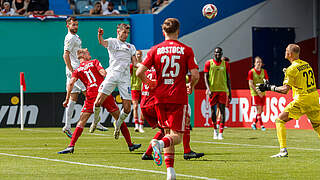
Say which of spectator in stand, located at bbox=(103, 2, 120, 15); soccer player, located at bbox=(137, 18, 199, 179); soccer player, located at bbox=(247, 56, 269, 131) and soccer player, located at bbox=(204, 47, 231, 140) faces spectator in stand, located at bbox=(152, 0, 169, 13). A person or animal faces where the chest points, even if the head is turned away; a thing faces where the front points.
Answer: soccer player, located at bbox=(137, 18, 199, 179)

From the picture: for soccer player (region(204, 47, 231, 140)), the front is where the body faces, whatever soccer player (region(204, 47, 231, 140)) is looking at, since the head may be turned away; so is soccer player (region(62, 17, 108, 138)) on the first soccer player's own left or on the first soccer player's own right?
on the first soccer player's own right

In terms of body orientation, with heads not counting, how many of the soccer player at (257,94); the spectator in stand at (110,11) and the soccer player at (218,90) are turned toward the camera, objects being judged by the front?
3

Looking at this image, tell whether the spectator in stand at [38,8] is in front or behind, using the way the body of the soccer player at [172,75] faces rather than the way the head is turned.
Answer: in front

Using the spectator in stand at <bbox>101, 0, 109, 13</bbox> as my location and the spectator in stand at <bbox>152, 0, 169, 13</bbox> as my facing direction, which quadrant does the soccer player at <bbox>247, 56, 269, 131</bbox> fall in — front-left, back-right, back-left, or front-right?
front-right

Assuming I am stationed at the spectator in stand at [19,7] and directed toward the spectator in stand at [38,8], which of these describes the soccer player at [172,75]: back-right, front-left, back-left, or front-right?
front-right

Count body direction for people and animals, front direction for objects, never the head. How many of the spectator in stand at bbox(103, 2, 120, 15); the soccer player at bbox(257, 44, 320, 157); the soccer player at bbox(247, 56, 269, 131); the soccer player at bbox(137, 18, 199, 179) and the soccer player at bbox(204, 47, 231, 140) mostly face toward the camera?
3

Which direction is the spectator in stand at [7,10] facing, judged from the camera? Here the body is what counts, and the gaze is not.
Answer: toward the camera

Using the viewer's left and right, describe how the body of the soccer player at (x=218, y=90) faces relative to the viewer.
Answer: facing the viewer

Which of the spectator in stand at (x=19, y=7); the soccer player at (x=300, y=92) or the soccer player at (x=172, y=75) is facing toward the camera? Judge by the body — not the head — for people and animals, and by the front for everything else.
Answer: the spectator in stand

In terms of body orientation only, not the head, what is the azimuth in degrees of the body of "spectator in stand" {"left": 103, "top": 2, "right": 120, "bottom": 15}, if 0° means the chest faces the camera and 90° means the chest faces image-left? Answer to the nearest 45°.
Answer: approximately 0°

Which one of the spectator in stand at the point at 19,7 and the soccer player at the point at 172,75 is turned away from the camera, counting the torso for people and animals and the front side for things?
the soccer player

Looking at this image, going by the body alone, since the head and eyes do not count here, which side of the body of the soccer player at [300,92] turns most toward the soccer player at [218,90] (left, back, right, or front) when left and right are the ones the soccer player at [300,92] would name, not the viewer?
front

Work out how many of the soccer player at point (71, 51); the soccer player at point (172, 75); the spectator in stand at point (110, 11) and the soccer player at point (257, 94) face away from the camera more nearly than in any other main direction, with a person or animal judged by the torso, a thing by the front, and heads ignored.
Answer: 1

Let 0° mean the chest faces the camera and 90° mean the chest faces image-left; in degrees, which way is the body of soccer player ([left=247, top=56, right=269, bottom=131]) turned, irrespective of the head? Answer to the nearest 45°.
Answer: approximately 0°

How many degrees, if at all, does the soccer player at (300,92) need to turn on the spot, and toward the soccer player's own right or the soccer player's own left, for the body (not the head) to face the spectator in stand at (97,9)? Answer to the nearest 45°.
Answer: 0° — they already face them

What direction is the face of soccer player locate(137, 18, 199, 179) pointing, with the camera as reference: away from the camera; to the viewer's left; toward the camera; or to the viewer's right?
away from the camera
